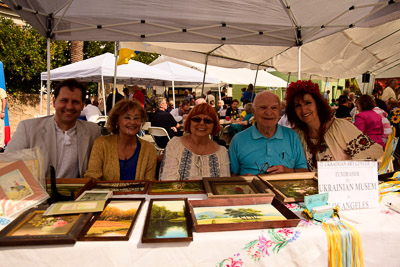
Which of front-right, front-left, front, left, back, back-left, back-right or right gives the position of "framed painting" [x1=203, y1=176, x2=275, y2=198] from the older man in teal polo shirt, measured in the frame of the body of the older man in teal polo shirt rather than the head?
front

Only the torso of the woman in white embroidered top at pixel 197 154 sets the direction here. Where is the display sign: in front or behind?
in front

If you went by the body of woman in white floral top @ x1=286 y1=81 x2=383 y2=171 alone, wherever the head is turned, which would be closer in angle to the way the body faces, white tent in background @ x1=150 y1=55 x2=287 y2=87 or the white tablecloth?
the white tablecloth

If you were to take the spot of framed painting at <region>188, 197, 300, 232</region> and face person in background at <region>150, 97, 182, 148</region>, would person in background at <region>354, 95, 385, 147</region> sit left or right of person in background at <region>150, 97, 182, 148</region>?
right

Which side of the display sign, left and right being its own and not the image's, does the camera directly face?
front

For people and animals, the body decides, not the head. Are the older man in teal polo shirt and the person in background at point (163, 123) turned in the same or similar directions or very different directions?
very different directions

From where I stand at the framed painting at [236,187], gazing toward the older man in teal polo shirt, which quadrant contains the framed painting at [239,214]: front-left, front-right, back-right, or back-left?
back-right

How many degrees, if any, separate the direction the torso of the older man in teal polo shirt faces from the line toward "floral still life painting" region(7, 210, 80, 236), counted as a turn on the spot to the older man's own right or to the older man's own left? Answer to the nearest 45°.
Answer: approximately 45° to the older man's own right

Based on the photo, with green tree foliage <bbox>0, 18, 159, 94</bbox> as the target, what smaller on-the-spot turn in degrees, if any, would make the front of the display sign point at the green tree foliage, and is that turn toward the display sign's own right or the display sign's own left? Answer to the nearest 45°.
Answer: approximately 135° to the display sign's own right

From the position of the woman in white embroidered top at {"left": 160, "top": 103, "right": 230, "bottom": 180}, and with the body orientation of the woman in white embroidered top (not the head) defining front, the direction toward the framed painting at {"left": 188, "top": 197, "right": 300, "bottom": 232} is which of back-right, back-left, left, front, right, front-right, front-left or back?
front

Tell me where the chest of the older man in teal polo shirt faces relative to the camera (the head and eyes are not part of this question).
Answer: toward the camera

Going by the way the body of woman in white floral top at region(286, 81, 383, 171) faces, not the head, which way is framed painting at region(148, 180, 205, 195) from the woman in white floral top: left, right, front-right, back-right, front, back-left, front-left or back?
front

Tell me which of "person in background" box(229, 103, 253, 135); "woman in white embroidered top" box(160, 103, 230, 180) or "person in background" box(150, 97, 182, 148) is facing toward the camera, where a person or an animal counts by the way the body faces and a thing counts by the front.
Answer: the woman in white embroidered top

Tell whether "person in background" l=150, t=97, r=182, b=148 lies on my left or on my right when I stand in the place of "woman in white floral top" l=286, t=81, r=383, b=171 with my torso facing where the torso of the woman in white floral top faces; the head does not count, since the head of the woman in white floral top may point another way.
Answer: on my right
